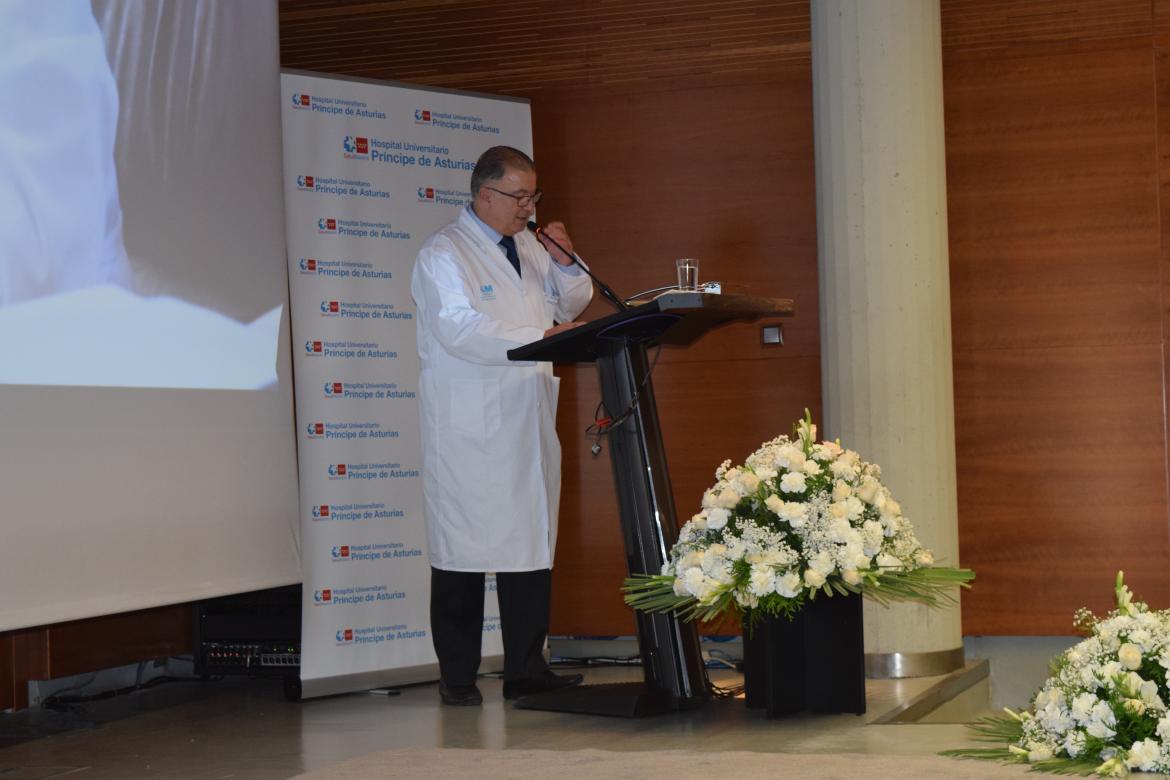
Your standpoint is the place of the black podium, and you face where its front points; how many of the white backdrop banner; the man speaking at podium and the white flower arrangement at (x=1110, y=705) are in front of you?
1

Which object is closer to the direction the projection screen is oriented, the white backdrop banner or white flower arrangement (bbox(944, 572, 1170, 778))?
the white flower arrangement

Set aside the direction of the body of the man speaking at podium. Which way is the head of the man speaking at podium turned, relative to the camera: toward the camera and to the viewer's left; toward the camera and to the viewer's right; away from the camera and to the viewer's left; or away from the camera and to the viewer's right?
toward the camera and to the viewer's right

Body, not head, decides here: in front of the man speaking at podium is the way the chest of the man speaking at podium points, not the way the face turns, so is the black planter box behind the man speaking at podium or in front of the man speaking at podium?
in front

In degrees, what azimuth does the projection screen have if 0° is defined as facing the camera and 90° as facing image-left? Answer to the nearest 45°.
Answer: approximately 315°

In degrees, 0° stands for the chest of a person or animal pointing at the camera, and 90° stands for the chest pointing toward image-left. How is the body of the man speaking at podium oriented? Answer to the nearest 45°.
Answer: approximately 315°

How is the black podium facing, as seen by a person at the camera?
facing the viewer and to the right of the viewer

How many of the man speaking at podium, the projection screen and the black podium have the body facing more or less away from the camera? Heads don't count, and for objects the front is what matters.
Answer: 0

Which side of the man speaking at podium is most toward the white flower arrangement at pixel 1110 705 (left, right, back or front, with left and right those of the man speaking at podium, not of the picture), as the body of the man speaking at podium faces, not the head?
front

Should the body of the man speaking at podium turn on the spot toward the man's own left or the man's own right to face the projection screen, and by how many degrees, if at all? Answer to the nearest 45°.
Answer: approximately 135° to the man's own right

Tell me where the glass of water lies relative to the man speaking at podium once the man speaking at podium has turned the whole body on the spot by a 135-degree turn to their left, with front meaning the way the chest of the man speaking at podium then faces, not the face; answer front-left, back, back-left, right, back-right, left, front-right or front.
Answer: back-right

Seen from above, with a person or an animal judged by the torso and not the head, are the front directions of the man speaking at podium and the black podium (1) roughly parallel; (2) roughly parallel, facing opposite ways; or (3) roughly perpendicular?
roughly parallel
